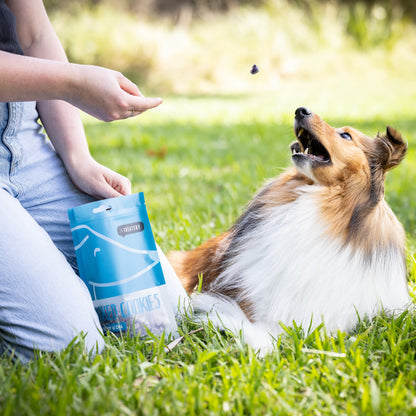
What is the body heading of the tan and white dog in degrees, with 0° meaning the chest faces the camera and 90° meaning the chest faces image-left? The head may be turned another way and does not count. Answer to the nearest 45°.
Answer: approximately 315°
